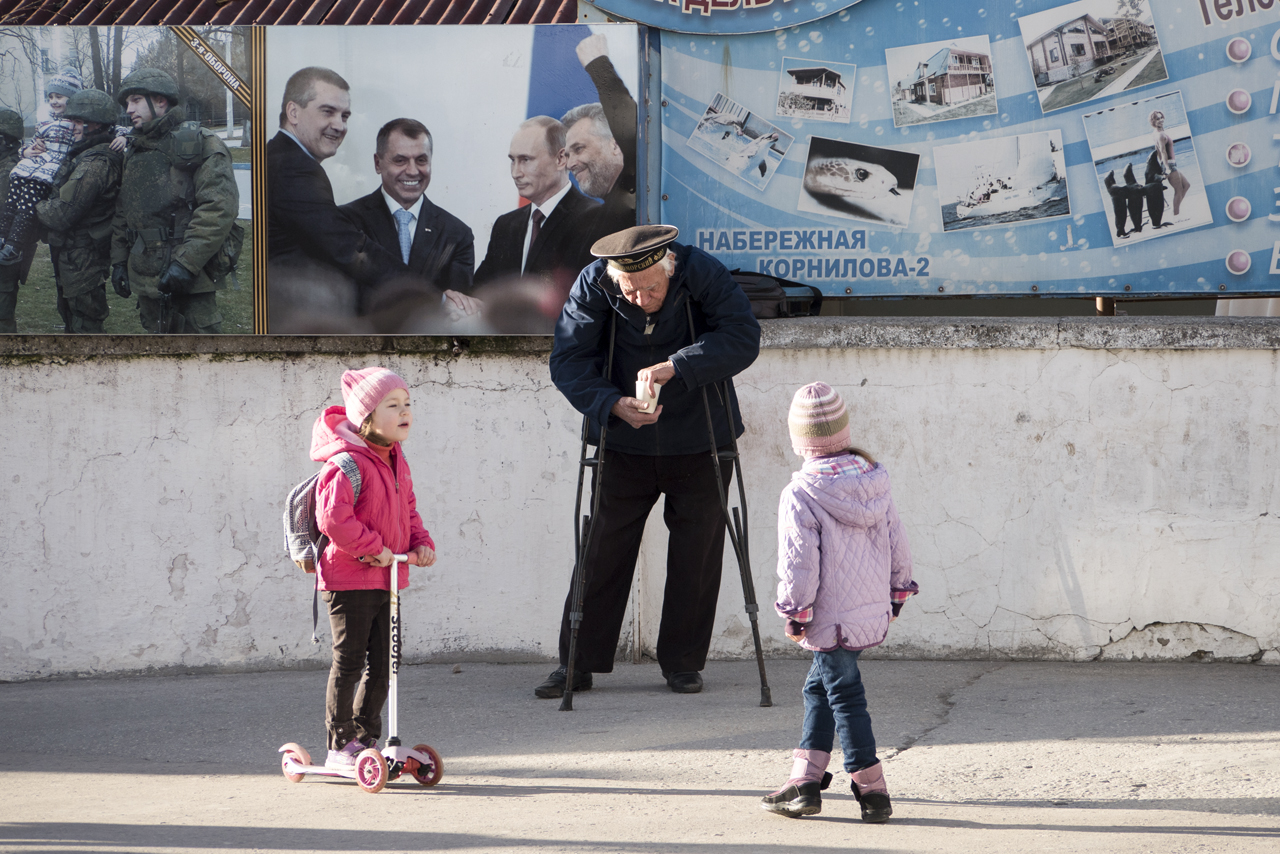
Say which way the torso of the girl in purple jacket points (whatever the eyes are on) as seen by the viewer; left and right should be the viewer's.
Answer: facing away from the viewer and to the left of the viewer

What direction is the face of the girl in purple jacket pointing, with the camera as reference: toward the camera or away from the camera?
away from the camera

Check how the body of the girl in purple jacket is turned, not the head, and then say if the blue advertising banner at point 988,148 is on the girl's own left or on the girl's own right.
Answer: on the girl's own right

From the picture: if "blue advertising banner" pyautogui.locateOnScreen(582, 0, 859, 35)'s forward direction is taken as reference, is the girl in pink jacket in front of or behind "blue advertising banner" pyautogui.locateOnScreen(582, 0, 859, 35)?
in front

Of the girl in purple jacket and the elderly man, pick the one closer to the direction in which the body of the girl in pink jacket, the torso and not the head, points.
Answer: the girl in purple jacket

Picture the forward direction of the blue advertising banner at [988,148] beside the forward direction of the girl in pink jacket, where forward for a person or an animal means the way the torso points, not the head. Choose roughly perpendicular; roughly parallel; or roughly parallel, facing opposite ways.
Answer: roughly perpendicular

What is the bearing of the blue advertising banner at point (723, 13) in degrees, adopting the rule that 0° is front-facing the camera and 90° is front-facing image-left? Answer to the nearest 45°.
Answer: approximately 0°

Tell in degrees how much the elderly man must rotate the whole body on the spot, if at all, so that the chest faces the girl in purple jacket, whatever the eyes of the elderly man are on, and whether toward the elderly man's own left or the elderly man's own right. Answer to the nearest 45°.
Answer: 0° — they already face them

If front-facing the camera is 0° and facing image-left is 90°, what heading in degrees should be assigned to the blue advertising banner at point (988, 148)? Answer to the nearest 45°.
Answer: approximately 0°

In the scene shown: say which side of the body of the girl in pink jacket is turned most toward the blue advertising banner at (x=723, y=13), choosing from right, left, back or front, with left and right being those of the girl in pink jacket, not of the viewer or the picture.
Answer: left

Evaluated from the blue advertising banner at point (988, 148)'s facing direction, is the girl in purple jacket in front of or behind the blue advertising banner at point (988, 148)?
in front

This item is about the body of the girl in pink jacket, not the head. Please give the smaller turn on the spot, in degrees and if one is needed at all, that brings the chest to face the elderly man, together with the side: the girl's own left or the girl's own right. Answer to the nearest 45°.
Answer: approximately 90° to the girl's own left
